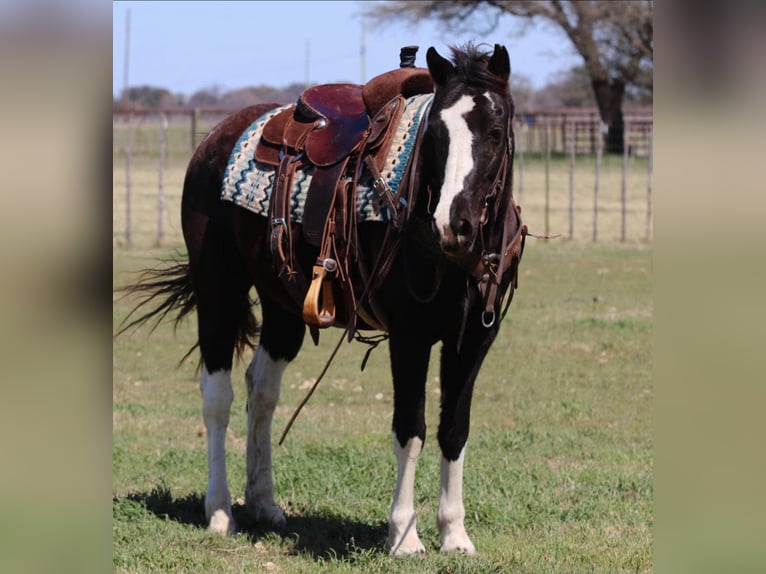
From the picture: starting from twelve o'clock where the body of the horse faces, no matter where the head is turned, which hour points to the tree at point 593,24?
The tree is roughly at 8 o'clock from the horse.

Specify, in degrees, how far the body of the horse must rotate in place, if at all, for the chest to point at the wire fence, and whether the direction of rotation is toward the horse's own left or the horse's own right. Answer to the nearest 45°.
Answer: approximately 135° to the horse's own left

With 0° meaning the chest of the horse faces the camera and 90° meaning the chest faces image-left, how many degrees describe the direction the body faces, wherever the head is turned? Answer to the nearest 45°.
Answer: approximately 315°
